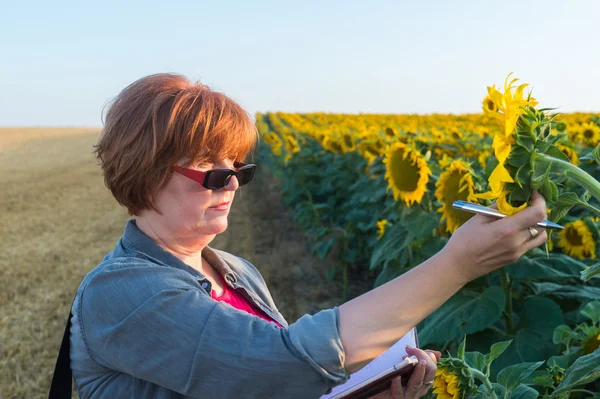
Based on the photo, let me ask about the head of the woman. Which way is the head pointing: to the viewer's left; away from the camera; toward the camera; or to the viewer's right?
to the viewer's right

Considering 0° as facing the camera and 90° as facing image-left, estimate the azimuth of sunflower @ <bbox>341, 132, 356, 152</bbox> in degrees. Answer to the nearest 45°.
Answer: approximately 45°

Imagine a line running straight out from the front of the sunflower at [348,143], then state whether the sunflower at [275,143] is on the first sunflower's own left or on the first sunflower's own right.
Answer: on the first sunflower's own right

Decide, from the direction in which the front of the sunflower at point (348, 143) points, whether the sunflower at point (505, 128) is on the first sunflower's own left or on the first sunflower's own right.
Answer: on the first sunflower's own left

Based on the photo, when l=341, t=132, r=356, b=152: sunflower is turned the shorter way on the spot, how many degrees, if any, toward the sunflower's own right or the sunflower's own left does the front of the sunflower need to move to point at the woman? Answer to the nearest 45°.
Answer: approximately 45° to the sunflower's own left

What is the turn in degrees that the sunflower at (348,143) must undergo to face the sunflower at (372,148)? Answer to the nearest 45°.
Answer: approximately 45° to its left
